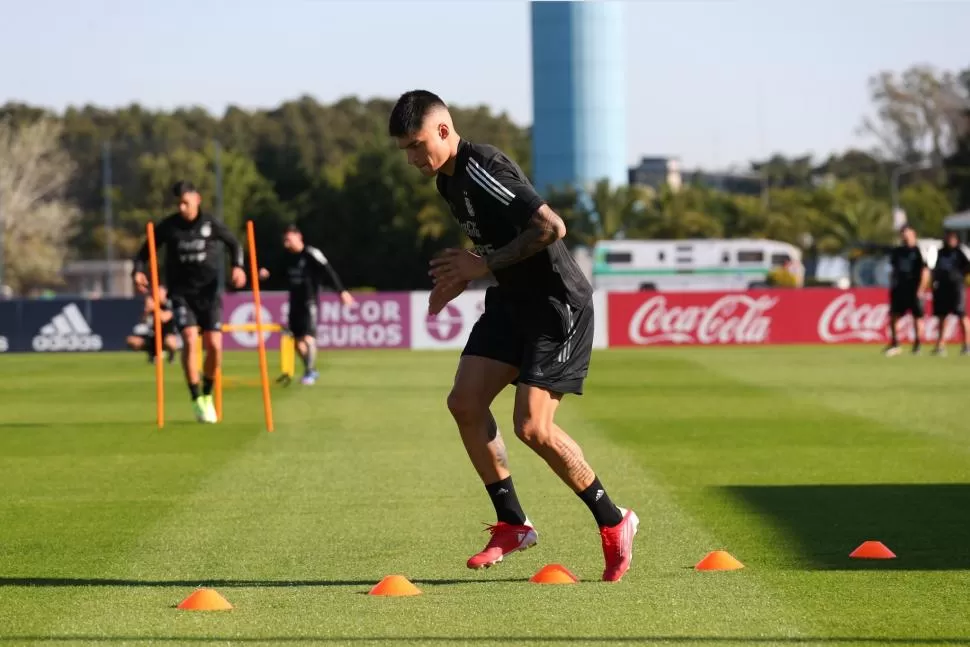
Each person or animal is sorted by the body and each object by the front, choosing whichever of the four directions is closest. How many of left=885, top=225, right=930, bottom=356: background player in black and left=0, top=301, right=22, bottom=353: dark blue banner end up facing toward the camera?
2

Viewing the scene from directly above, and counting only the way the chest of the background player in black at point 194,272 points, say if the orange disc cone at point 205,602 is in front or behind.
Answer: in front

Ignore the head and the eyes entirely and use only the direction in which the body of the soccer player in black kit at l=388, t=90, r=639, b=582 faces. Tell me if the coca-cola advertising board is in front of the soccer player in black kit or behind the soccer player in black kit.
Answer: behind

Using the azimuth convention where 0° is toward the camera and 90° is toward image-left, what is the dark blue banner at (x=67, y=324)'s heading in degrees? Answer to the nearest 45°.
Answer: approximately 0°

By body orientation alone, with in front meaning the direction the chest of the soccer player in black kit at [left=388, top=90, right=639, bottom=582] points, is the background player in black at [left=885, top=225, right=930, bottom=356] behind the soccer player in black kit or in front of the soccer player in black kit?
behind
